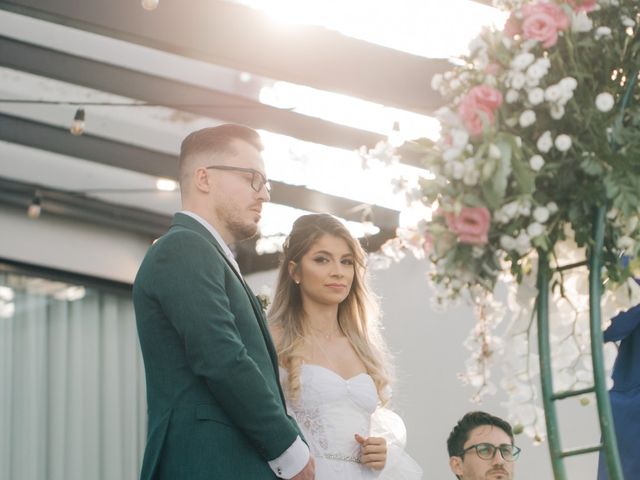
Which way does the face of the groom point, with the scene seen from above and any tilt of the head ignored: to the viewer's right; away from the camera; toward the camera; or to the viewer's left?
to the viewer's right

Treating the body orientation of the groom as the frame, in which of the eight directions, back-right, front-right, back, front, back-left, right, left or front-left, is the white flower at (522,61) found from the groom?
front-right

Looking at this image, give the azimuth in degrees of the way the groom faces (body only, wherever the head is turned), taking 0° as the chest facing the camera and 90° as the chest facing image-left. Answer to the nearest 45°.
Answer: approximately 270°
